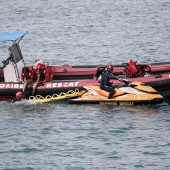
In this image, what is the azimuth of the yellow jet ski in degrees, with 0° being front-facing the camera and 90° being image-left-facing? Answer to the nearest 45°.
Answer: approximately 270°

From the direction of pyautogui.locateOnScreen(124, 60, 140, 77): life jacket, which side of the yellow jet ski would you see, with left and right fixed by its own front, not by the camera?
left
